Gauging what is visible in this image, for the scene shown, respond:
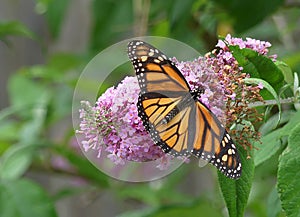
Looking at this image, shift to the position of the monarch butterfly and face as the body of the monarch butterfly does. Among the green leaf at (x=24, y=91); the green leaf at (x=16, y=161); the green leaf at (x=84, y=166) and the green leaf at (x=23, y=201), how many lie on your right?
0

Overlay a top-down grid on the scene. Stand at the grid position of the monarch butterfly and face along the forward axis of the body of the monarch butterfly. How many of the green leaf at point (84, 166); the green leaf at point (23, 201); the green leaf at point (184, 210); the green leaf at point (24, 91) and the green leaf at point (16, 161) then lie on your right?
0

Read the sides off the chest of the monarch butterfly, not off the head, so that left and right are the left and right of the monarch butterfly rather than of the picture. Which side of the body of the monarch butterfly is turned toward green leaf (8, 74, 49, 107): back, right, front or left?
left

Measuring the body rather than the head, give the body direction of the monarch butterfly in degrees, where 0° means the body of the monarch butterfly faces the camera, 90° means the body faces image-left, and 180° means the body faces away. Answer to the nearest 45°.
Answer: approximately 225°
